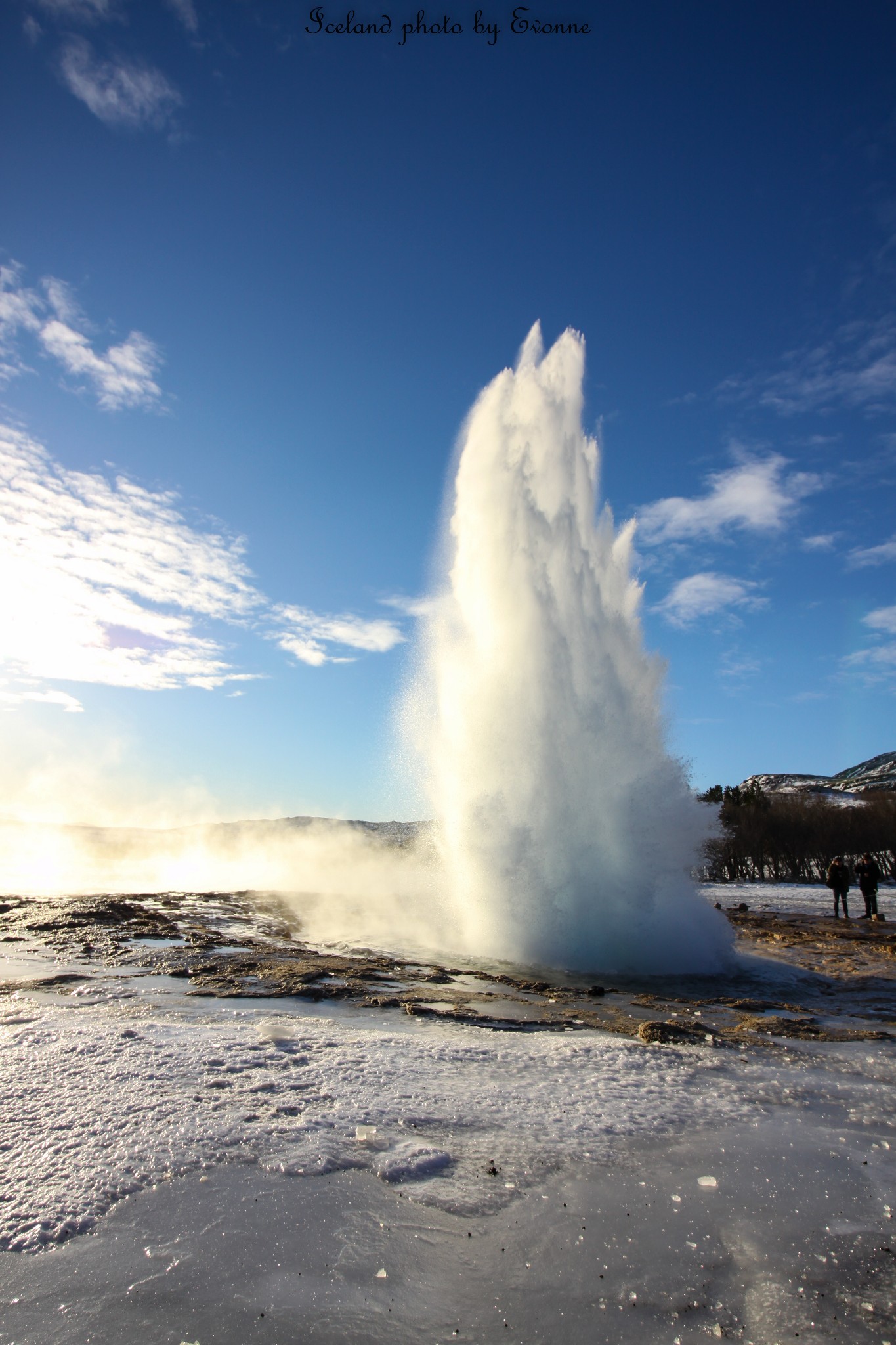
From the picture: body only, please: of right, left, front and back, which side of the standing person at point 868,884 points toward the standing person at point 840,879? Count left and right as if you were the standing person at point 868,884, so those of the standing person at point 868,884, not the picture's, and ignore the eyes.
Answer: right

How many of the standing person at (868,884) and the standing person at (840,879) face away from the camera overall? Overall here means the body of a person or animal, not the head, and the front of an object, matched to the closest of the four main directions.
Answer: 0

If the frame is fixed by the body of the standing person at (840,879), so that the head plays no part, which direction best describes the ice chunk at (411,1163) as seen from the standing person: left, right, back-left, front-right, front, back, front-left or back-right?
front

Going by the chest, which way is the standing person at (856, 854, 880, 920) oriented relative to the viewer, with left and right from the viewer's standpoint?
facing the viewer and to the left of the viewer

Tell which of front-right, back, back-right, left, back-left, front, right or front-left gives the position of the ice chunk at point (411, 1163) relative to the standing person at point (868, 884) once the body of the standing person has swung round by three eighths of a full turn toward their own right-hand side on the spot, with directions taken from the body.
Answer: back
